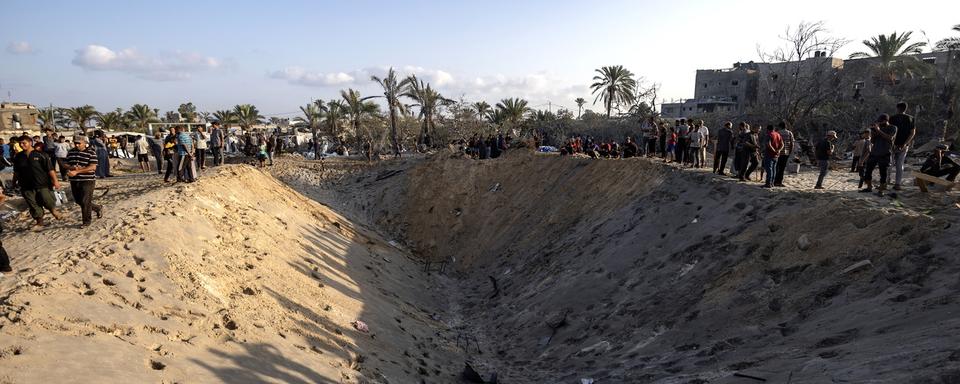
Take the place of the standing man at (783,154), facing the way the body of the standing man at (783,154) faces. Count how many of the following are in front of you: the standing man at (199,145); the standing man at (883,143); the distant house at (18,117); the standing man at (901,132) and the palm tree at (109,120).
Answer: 3

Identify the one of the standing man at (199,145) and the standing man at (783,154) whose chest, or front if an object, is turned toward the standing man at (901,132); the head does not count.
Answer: the standing man at (199,145)

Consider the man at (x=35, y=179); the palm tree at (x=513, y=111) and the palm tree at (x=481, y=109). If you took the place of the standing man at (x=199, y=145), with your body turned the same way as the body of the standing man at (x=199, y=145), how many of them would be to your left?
2

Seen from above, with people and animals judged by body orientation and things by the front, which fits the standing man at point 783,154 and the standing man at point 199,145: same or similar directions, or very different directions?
very different directions

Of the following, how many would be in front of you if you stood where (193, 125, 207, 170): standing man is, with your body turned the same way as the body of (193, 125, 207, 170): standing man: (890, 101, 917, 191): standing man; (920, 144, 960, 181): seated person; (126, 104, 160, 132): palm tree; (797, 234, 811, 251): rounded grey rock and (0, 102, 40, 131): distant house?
3

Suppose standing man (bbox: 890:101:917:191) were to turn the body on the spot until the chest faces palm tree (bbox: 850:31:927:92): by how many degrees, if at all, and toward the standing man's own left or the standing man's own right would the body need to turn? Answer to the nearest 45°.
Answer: approximately 135° to the standing man's own right

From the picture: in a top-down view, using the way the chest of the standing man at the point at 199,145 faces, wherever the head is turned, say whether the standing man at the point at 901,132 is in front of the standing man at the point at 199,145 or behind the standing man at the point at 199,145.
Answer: in front

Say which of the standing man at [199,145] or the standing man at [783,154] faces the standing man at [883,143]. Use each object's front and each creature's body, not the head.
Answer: the standing man at [199,145]
